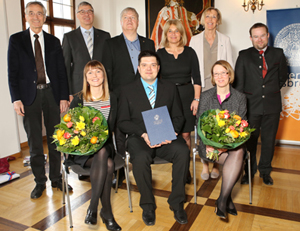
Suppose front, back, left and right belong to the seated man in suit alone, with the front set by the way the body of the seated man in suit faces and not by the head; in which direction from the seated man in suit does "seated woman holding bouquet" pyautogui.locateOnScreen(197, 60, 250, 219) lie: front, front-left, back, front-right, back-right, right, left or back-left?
left

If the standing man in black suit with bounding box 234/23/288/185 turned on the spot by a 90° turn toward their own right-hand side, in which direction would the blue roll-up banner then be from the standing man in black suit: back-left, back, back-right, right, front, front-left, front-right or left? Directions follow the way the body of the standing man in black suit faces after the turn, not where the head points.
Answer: right

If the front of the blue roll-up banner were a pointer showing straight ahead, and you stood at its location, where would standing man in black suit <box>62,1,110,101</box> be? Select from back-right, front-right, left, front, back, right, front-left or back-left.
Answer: front-right

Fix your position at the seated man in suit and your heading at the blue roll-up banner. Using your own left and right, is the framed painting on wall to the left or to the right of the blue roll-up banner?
left

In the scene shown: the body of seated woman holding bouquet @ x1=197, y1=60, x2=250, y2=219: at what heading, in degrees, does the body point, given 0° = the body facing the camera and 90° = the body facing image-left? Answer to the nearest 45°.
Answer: approximately 0°
